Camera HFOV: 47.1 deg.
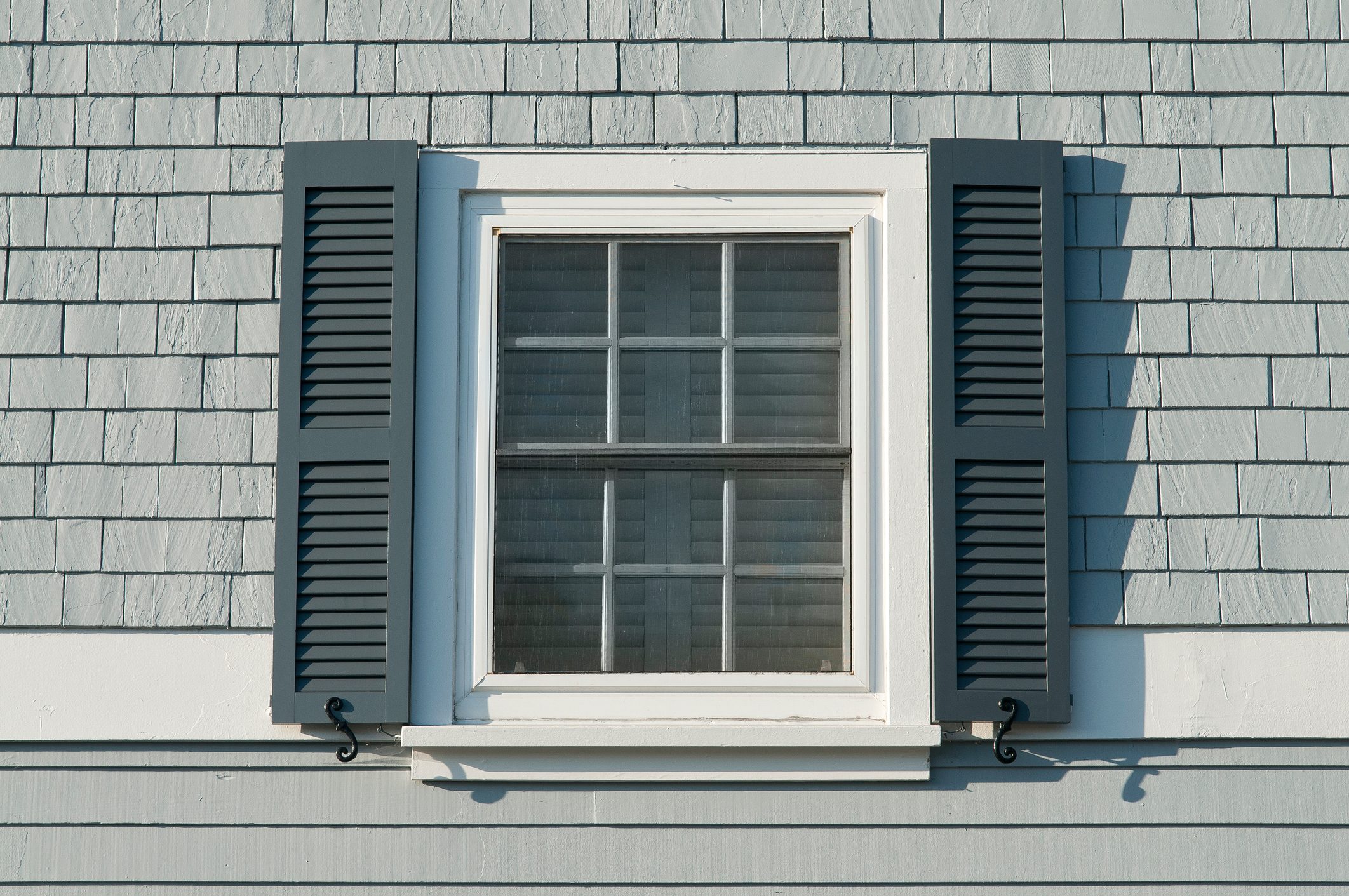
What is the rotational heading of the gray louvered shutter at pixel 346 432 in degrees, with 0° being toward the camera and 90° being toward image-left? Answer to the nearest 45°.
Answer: approximately 0°

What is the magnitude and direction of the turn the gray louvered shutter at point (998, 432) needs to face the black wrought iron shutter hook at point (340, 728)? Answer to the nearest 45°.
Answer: approximately 90° to its right

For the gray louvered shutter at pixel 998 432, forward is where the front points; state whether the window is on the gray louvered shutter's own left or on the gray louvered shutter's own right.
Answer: on the gray louvered shutter's own right

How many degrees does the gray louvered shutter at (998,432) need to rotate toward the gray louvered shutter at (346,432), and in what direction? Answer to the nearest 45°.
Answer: approximately 90° to its right

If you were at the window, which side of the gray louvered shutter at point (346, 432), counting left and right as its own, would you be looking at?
left

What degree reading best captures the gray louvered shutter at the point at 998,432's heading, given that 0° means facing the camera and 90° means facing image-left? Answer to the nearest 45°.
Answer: approximately 0°

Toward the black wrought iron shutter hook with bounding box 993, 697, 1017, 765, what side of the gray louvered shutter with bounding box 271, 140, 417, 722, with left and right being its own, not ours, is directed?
left

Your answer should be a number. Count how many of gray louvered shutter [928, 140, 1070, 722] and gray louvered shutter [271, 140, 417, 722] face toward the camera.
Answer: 2
